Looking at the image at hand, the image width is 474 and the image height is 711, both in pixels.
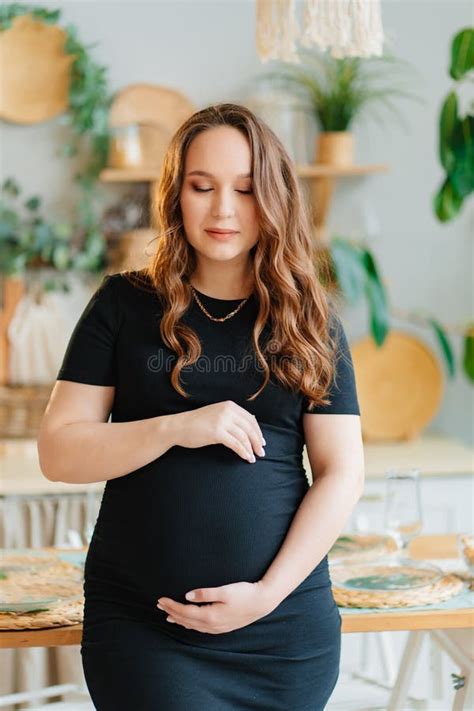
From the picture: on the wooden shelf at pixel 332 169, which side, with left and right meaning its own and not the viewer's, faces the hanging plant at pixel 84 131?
right

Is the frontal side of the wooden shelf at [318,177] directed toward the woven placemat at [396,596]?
yes

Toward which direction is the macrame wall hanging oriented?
toward the camera

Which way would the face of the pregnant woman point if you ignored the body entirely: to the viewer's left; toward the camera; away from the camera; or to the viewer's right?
toward the camera

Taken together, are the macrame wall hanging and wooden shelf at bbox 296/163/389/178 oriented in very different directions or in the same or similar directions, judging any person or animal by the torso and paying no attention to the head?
same or similar directions

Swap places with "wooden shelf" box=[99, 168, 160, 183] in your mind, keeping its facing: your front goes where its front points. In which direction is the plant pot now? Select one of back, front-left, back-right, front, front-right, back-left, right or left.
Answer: left

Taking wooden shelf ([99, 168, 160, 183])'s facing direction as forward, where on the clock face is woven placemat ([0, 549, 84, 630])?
The woven placemat is roughly at 12 o'clock from the wooden shelf.

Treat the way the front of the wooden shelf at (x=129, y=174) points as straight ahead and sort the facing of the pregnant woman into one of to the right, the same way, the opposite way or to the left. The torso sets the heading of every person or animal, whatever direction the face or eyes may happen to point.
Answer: the same way

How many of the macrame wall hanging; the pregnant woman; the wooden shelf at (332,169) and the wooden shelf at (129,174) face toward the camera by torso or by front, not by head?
4

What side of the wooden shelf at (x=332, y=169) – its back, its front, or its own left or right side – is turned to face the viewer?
front

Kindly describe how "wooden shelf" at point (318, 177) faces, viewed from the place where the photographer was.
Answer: facing the viewer

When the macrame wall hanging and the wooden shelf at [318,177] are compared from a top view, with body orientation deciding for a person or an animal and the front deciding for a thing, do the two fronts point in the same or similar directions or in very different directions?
same or similar directions

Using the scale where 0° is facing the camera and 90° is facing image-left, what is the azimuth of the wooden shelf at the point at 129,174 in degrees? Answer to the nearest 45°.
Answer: approximately 0°
